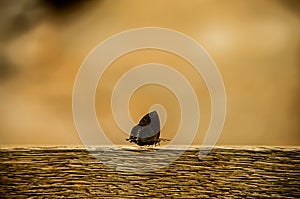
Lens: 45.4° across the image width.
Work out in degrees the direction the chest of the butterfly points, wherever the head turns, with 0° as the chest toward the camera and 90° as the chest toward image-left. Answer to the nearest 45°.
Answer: approximately 270°
